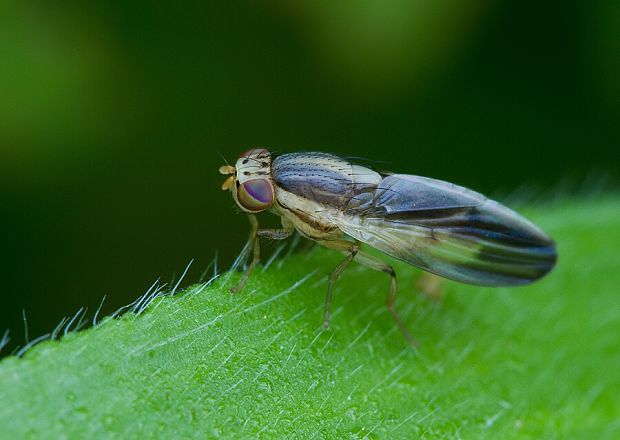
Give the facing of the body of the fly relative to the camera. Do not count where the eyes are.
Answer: to the viewer's left
